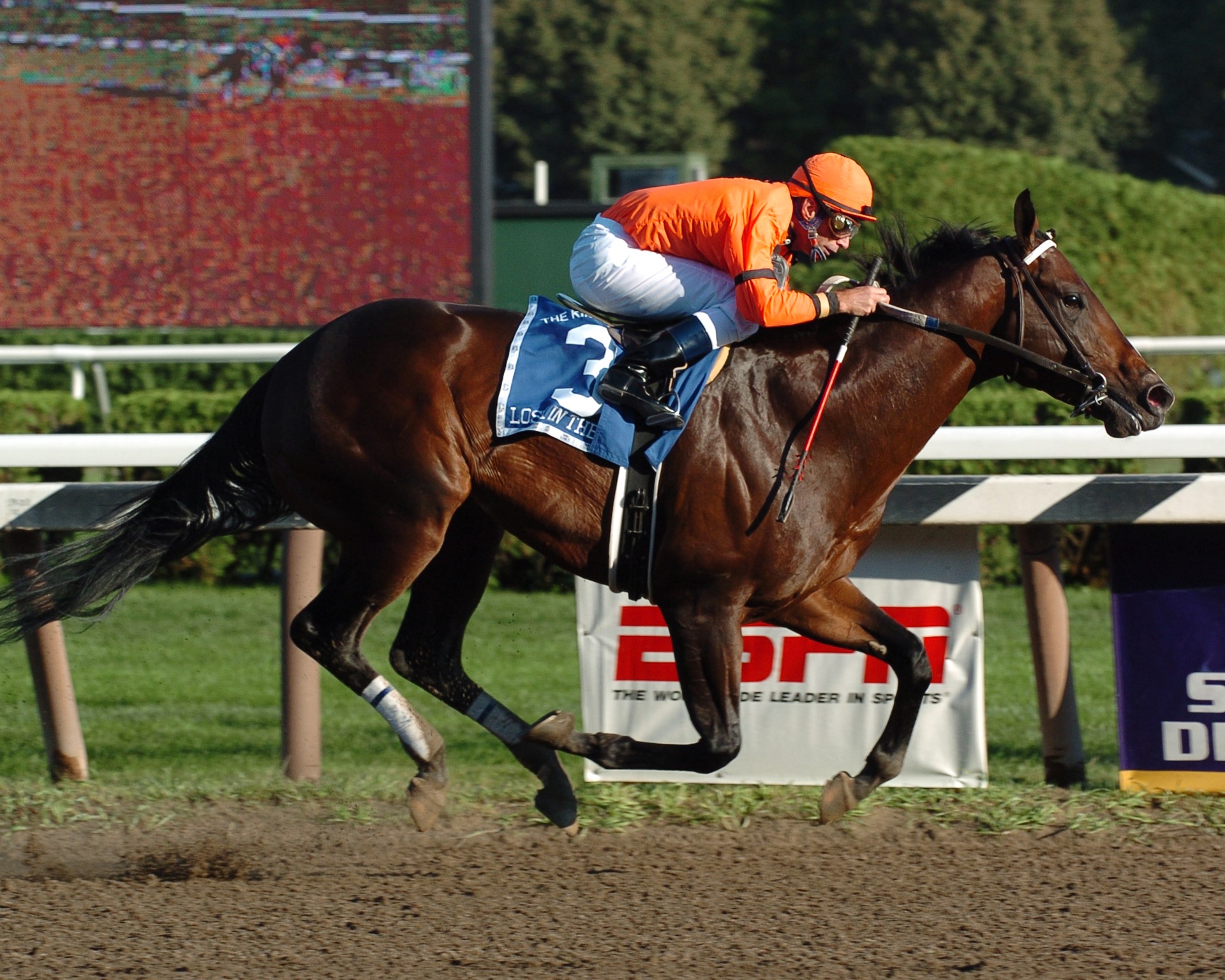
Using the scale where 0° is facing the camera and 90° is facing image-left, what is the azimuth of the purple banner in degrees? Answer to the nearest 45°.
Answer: approximately 0°

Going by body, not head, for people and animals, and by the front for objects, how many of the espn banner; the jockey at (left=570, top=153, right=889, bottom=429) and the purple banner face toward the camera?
2

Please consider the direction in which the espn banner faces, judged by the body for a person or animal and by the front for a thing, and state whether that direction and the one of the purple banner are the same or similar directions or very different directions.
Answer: same or similar directions

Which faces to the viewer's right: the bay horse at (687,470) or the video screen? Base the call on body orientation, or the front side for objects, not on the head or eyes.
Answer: the bay horse

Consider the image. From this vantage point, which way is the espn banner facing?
toward the camera

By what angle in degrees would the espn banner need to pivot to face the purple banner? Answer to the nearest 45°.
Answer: approximately 90° to its left

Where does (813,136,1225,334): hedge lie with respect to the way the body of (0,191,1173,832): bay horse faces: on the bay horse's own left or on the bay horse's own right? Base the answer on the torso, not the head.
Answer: on the bay horse's own left

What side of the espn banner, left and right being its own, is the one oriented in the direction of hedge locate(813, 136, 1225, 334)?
back

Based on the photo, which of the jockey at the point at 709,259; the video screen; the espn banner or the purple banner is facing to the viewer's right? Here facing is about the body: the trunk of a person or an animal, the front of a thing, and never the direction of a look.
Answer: the jockey

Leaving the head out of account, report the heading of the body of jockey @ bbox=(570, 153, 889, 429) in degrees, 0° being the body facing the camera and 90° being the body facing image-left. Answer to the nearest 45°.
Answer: approximately 270°

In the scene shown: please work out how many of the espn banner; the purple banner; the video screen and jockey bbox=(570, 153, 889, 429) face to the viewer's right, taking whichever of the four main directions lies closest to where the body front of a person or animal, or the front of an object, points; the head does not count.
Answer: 1

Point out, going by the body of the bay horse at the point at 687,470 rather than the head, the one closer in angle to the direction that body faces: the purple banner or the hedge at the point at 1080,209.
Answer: the purple banner

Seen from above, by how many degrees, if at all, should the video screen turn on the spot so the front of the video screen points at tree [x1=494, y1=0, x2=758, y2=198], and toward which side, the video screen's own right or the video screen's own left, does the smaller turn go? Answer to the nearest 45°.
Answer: approximately 180°

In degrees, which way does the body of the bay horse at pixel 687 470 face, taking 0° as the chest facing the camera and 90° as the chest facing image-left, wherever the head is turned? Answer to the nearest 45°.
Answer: approximately 270°

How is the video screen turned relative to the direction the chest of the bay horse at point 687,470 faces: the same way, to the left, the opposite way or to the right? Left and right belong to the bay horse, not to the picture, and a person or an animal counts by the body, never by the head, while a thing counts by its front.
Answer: to the right

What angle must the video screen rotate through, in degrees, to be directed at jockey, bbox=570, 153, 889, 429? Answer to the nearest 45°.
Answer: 0° — it already faces them

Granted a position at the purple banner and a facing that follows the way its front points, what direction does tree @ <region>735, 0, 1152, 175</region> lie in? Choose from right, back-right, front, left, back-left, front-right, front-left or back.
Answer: back

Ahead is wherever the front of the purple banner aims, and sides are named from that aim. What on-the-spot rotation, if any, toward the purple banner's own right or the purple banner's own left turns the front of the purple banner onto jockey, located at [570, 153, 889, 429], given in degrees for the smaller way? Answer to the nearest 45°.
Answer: approximately 45° to the purple banner's own right
